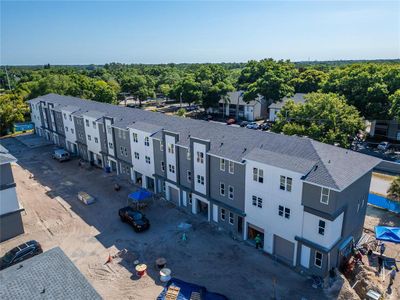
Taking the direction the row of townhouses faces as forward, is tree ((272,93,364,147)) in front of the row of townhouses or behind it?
behind

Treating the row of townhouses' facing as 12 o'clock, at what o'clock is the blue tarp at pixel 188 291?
The blue tarp is roughly at 12 o'clock from the row of townhouses.

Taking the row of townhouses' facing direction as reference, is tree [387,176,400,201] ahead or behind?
behind

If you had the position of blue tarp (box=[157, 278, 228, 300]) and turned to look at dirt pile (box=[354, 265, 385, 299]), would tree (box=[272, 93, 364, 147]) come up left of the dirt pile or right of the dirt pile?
left

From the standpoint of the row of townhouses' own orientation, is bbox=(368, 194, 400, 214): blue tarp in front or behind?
behind

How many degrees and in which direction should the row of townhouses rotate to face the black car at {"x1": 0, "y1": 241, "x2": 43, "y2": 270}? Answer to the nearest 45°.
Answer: approximately 45° to its right

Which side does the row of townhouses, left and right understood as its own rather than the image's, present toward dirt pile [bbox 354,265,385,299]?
left

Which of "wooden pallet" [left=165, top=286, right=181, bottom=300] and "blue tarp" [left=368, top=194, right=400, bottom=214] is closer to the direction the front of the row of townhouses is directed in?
the wooden pallet

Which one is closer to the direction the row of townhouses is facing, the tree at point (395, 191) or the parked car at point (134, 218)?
the parked car

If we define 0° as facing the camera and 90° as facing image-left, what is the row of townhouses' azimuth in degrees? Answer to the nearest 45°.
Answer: approximately 45°

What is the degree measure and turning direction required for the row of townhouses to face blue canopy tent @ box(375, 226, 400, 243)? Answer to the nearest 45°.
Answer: approximately 135° to its left
